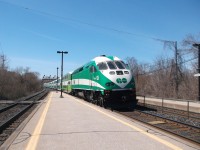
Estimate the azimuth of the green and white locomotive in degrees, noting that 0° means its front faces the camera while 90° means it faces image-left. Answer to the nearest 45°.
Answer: approximately 315°
